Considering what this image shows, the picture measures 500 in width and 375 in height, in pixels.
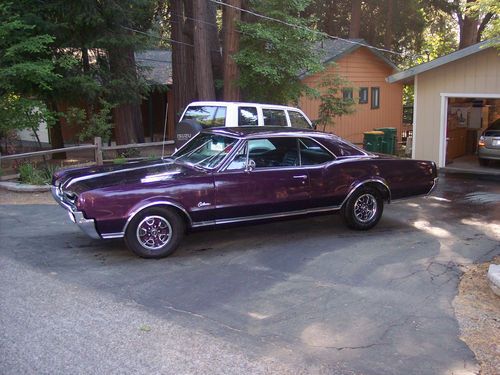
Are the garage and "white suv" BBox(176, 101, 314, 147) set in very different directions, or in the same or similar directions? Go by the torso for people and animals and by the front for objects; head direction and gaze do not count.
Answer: very different directions

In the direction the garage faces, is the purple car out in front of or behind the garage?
in front

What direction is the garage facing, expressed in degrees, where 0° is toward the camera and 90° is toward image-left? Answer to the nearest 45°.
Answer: approximately 0°

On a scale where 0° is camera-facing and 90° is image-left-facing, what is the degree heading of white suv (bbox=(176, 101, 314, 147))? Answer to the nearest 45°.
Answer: approximately 225°

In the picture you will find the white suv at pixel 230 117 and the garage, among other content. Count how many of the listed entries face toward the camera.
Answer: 1

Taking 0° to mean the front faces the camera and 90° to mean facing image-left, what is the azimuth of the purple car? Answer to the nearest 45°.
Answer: approximately 45°

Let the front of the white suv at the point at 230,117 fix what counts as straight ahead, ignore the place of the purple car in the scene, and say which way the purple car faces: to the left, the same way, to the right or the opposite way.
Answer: the opposite way

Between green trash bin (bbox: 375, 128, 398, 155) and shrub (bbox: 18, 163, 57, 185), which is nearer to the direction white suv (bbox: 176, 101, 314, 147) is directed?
the green trash bin

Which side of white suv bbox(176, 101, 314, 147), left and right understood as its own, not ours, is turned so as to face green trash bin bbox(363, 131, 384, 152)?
front

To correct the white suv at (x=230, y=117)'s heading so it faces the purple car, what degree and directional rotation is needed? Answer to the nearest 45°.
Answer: approximately 135° to its right
